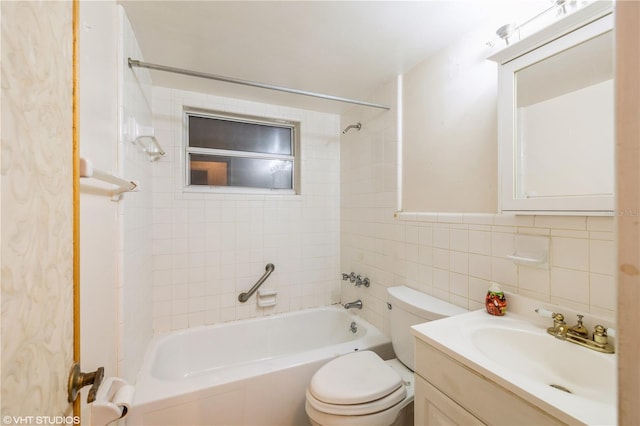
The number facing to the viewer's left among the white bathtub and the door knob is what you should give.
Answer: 0

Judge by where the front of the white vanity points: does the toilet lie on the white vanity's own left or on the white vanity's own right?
on the white vanity's own right

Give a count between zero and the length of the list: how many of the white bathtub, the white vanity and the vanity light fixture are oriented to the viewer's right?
0

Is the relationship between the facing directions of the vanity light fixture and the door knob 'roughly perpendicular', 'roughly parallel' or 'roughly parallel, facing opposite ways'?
roughly parallel, facing opposite ways

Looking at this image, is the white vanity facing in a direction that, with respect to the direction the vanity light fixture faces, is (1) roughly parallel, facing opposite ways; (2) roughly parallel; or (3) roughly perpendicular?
roughly parallel

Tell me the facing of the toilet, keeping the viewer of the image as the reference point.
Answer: facing the viewer and to the left of the viewer

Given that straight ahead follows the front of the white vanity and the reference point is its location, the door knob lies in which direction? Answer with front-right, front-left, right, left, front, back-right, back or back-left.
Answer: front

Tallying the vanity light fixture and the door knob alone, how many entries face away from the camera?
0

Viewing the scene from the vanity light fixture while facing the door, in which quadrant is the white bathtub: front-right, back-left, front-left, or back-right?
front-right

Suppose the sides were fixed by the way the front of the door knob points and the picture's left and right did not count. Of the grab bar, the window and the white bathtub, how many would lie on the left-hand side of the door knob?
3

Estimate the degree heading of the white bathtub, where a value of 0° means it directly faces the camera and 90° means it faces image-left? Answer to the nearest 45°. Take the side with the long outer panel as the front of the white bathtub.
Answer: approximately 0°

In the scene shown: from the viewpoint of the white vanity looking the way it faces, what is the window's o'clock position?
The window is roughly at 2 o'clock from the white vanity.

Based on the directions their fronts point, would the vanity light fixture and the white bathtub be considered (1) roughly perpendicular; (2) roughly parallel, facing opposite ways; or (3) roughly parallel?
roughly perpendicular

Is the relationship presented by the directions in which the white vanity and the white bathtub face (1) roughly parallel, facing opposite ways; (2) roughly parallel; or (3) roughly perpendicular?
roughly perpendicular

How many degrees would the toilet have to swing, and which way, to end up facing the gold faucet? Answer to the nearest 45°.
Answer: approximately 135° to its left

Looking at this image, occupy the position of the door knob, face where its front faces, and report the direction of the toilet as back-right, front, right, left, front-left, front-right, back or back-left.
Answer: front-left

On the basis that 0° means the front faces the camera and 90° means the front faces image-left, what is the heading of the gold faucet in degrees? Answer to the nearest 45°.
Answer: approximately 45°

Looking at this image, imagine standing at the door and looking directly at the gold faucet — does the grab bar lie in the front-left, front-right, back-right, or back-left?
front-left

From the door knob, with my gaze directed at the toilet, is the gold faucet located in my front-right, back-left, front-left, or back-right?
front-right
